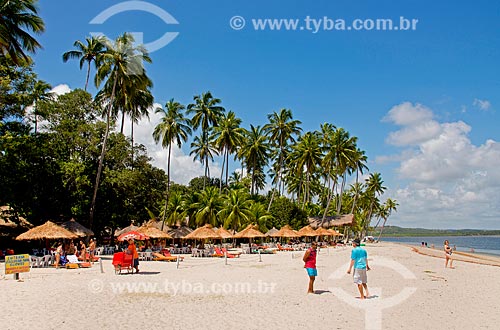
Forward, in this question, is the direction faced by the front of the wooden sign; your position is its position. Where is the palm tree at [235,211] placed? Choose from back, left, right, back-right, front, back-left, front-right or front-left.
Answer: back-left

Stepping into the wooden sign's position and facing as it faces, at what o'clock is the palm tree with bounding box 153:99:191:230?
The palm tree is roughly at 7 o'clock from the wooden sign.

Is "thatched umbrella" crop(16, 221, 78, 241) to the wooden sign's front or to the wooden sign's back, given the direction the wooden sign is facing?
to the back

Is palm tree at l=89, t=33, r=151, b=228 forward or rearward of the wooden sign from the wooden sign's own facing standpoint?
rearward

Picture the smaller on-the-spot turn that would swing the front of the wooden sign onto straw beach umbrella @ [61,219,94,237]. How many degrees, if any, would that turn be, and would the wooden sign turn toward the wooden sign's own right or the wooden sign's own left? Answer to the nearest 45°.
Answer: approximately 180°

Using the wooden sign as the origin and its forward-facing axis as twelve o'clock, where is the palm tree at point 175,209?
The palm tree is roughly at 7 o'clock from the wooden sign.

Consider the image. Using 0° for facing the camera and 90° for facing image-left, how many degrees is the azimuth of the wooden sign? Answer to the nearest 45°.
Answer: approximately 0°

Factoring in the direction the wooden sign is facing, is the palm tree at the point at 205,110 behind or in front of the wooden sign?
behind

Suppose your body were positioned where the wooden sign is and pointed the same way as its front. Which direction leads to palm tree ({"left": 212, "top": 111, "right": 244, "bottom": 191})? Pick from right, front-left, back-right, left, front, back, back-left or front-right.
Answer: back-left

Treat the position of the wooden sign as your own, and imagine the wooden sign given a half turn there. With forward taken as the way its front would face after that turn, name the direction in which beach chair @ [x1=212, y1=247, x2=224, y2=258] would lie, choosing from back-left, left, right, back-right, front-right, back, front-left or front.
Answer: front-right
